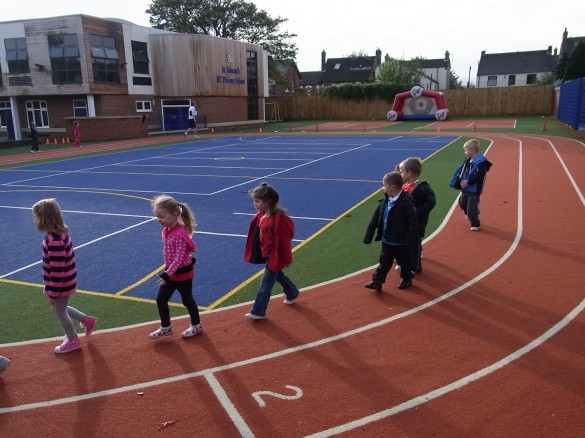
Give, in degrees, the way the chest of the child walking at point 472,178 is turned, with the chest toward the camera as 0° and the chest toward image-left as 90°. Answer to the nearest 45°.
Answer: approximately 45°

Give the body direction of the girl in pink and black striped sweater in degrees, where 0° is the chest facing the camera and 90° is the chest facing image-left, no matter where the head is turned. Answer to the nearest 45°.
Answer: approximately 90°

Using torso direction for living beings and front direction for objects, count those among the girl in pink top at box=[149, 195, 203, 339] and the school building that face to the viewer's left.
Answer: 1

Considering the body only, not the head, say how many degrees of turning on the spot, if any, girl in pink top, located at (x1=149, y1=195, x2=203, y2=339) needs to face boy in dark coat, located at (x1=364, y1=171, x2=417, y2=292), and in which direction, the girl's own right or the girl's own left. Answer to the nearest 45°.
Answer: approximately 180°

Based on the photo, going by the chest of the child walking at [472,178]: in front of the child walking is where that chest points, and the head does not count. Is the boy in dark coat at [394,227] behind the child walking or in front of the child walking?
in front

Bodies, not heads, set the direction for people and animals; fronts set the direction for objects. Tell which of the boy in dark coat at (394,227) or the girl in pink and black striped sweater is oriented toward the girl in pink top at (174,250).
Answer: the boy in dark coat

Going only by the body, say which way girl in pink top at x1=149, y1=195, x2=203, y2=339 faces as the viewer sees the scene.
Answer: to the viewer's left

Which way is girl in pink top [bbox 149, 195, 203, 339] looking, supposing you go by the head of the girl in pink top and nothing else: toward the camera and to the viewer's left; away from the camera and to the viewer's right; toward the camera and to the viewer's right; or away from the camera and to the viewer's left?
toward the camera and to the viewer's left

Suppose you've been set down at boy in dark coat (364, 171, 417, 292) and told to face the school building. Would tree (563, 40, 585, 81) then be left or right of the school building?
right

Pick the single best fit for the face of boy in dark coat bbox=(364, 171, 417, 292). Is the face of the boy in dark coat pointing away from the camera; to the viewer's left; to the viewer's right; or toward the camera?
to the viewer's left

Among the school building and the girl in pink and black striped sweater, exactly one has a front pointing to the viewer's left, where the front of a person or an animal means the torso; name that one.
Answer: the girl in pink and black striped sweater

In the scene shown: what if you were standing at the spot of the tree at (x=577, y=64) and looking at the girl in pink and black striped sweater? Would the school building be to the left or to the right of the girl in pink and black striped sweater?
right

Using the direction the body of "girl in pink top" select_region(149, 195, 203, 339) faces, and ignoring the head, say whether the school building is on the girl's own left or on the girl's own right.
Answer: on the girl's own right
